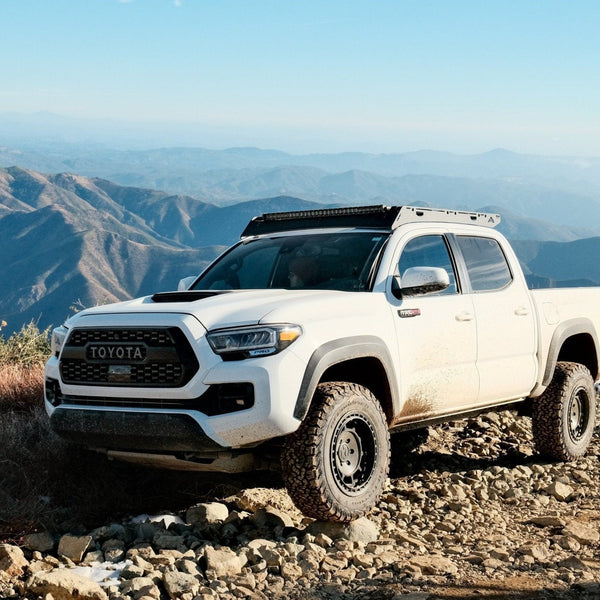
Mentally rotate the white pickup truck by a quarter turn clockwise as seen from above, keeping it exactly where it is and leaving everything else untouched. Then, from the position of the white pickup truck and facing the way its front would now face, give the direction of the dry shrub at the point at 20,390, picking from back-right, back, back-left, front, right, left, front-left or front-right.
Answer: front

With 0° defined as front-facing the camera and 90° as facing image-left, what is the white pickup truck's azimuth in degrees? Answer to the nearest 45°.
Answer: approximately 45°
